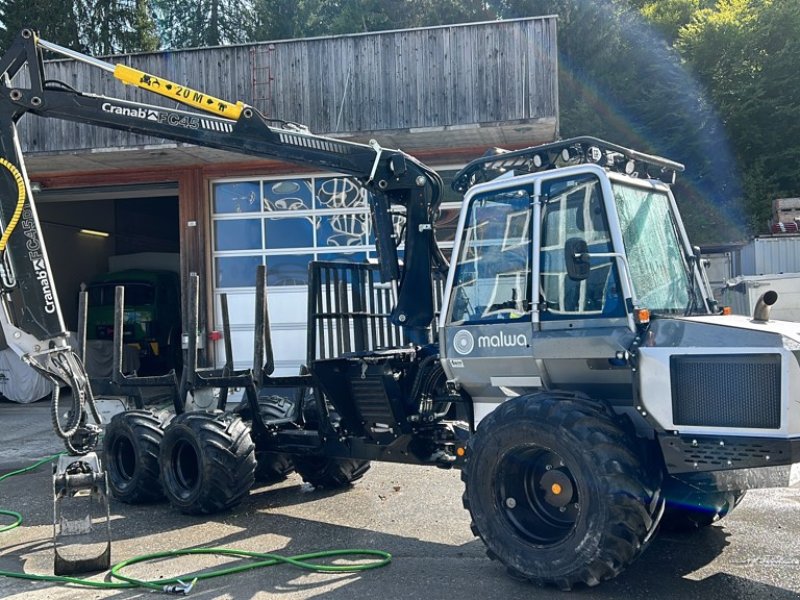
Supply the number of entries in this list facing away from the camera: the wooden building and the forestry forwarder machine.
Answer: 0

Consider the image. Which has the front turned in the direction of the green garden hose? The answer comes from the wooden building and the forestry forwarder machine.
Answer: the wooden building

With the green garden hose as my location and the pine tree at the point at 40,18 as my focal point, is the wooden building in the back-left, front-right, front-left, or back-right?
front-right

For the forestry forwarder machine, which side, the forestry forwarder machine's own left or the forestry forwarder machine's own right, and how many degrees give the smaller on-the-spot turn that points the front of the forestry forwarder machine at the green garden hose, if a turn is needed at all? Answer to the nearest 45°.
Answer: approximately 135° to the forestry forwarder machine's own right

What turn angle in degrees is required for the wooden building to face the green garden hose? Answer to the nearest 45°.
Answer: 0° — it already faces it

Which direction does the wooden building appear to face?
toward the camera

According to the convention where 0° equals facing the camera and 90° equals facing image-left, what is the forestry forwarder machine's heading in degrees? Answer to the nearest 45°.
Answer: approximately 315°

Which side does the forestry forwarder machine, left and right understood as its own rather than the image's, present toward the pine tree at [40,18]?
back

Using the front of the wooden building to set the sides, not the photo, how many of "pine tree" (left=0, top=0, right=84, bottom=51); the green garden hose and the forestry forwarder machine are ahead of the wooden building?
2

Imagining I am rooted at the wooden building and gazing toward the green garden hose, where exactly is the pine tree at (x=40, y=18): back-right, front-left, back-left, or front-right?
back-right

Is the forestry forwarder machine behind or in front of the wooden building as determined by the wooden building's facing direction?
in front

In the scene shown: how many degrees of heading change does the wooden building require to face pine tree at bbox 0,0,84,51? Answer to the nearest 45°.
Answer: approximately 135° to its right

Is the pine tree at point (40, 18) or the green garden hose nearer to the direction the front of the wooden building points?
the green garden hose

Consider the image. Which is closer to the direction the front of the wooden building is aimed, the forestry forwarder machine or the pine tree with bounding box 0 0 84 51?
the forestry forwarder machine

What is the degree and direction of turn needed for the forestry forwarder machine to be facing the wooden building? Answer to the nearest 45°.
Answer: approximately 135° to its left
